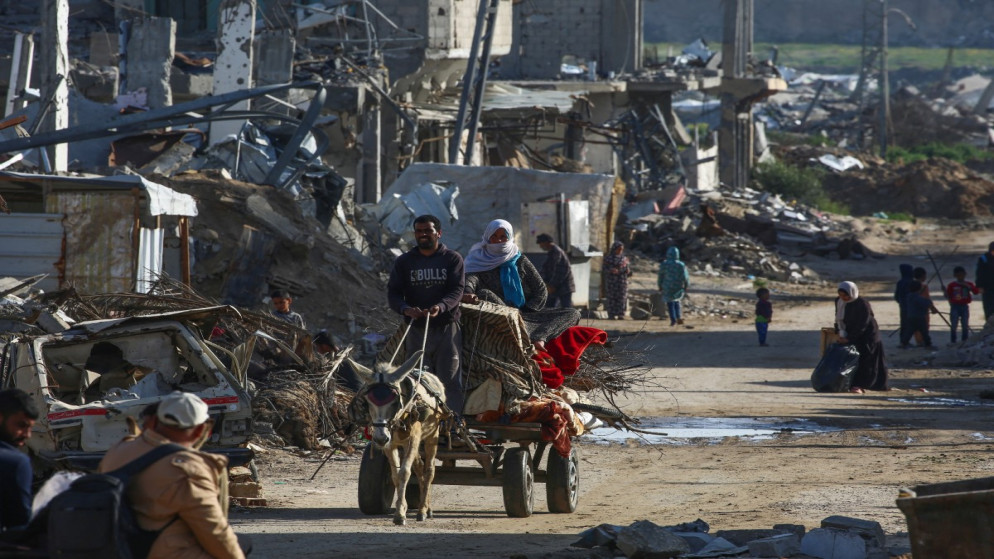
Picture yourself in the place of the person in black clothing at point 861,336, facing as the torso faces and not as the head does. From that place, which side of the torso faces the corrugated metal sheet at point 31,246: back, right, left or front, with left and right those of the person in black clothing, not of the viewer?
front

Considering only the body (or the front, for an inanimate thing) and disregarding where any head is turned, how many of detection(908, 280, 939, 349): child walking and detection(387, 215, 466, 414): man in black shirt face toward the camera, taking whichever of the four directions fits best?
1

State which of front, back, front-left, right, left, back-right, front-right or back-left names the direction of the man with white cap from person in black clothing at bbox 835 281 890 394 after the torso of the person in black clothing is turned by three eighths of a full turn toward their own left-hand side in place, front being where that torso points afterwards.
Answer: right

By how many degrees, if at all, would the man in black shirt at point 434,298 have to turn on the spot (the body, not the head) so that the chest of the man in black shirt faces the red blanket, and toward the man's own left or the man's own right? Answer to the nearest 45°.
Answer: approximately 135° to the man's own left

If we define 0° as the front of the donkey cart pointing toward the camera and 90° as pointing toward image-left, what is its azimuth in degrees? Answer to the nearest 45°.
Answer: approximately 45°

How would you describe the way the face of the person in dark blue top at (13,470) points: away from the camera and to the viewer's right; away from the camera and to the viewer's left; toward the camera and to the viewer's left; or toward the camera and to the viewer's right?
toward the camera and to the viewer's right

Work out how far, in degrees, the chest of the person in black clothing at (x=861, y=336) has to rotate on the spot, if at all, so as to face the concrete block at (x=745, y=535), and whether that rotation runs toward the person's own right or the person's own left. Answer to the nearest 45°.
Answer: approximately 45° to the person's own left

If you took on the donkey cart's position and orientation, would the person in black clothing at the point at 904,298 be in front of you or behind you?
behind

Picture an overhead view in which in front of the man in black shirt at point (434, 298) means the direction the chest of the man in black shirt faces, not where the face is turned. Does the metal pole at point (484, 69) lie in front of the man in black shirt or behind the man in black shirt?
behind

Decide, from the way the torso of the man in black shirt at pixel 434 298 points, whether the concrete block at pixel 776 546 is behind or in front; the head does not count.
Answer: in front

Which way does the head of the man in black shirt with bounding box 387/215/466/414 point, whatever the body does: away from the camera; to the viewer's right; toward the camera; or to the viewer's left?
toward the camera

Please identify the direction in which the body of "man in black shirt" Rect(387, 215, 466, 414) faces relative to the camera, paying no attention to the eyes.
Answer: toward the camera

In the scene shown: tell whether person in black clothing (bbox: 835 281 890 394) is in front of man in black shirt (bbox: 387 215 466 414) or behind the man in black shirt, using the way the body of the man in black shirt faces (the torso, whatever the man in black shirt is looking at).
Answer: behind

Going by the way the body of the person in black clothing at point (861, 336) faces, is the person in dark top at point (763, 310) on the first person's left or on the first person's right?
on the first person's right

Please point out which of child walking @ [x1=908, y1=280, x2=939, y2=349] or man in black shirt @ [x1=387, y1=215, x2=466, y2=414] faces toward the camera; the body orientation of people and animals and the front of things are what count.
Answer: the man in black shirt
